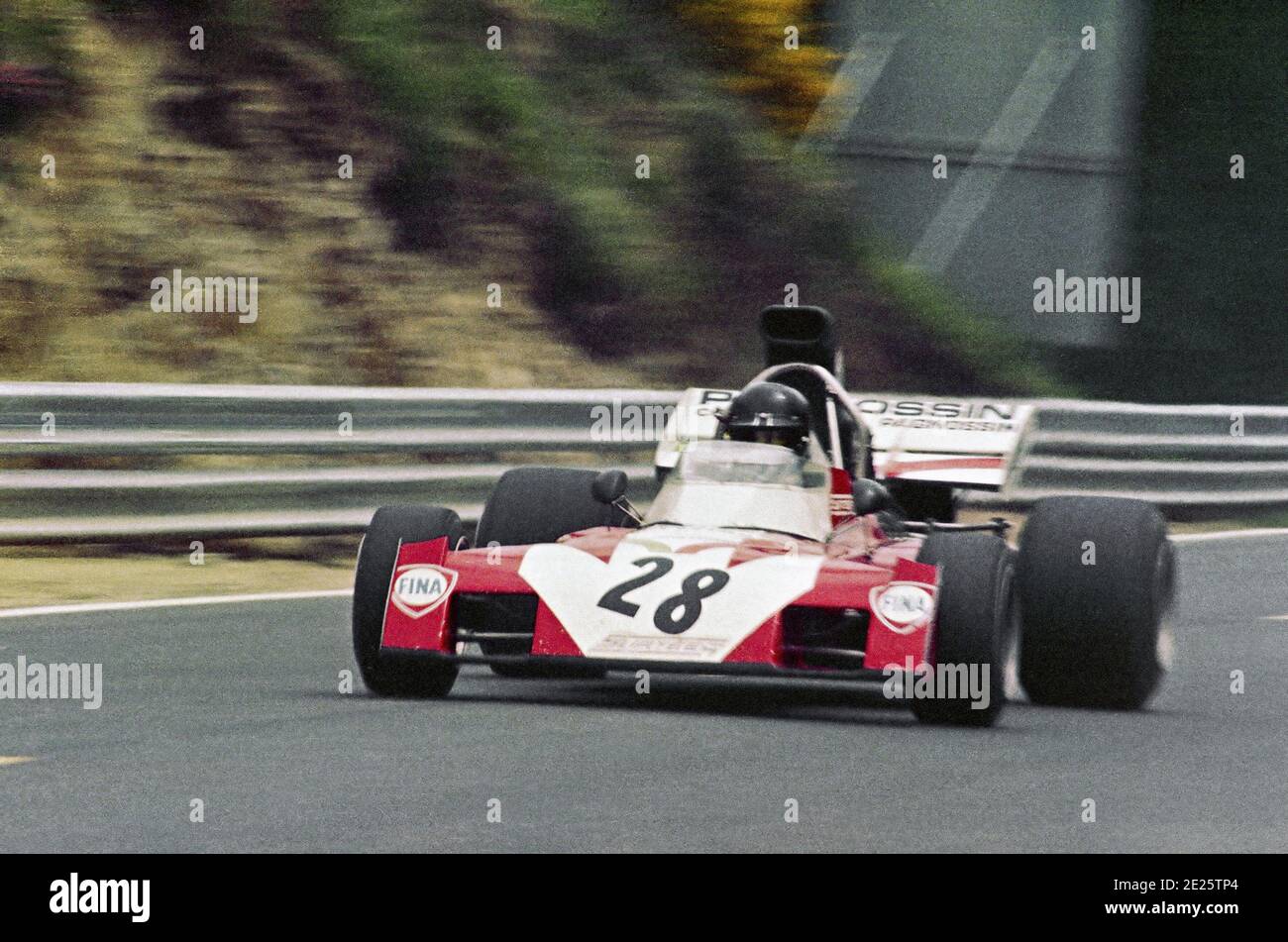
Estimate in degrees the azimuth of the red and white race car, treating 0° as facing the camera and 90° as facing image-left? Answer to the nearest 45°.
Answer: approximately 0°

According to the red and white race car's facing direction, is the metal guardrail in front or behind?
behind
